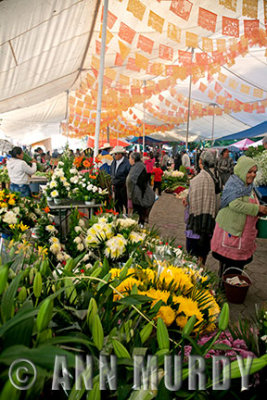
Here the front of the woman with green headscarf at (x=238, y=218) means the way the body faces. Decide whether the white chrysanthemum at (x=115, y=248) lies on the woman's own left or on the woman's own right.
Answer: on the woman's own right

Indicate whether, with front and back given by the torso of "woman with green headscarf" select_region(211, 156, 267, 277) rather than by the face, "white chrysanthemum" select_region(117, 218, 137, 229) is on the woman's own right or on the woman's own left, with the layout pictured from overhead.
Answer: on the woman's own right
